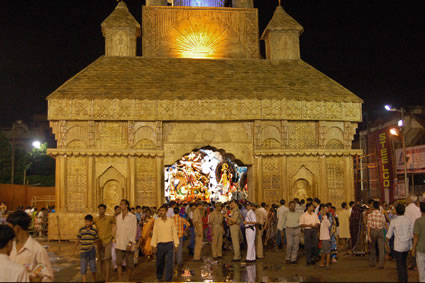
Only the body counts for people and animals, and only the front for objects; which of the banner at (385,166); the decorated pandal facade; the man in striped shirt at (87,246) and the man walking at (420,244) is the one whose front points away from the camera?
the man walking

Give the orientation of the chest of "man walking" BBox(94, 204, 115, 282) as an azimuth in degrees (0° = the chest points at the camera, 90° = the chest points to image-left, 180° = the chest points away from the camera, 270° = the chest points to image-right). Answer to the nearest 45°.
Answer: approximately 0°

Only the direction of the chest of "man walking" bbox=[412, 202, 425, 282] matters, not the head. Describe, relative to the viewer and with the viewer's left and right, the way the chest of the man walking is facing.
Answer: facing away from the viewer

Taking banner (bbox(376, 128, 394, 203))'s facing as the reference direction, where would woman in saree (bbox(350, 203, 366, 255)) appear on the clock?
The woman in saree is roughly at 12 o'clock from the banner.

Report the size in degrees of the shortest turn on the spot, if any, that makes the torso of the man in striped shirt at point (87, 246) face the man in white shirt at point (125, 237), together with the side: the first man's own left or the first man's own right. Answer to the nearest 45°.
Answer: approximately 135° to the first man's own left

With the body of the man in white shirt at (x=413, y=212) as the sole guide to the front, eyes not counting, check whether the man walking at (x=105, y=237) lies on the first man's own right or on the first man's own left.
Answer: on the first man's own left

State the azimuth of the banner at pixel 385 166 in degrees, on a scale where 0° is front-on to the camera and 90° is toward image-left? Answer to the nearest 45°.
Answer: approximately 0°
